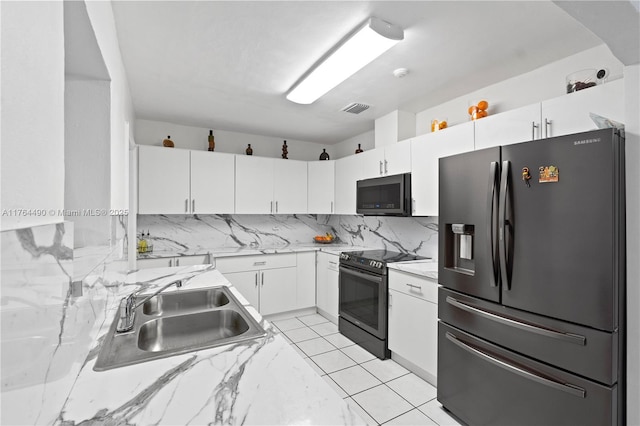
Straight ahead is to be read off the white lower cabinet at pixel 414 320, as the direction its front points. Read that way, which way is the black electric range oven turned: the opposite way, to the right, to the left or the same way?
the same way

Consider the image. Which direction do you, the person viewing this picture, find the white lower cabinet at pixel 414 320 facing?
facing the viewer and to the left of the viewer

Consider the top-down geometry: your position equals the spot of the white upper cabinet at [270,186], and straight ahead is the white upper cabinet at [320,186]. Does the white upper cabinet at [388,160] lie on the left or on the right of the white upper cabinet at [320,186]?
right

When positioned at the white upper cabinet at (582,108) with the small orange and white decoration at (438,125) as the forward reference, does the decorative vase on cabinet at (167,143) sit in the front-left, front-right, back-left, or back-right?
front-left

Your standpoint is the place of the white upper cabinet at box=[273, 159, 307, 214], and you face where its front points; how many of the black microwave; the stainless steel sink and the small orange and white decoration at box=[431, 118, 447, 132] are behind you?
0

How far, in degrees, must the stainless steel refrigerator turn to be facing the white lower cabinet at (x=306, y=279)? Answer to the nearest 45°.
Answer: approximately 90° to its right

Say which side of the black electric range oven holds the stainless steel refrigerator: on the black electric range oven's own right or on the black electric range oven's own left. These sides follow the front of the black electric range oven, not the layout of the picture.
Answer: on the black electric range oven's own left

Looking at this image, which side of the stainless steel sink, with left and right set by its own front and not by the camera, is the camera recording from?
right

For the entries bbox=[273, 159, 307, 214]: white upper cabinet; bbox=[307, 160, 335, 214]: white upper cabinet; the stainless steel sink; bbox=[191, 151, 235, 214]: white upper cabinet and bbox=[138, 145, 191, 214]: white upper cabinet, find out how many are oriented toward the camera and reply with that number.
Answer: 4

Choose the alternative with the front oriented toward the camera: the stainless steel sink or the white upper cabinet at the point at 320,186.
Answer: the white upper cabinet

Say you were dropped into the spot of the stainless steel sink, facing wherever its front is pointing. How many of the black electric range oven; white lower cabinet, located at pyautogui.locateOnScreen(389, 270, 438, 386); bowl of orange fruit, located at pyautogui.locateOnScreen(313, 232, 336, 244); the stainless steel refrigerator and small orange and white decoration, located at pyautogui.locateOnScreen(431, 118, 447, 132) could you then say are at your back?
0

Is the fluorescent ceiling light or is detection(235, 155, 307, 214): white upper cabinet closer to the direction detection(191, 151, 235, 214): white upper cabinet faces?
the fluorescent ceiling light

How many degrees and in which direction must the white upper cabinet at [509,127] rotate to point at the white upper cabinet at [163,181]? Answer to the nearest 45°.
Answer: approximately 45° to its right

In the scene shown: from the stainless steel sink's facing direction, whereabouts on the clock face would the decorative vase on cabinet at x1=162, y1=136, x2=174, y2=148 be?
The decorative vase on cabinet is roughly at 9 o'clock from the stainless steel sink.

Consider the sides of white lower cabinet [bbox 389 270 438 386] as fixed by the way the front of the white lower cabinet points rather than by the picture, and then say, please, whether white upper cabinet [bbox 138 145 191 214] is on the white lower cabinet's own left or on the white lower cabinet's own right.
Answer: on the white lower cabinet's own right

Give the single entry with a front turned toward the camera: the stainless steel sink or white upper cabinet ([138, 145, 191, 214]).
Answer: the white upper cabinet

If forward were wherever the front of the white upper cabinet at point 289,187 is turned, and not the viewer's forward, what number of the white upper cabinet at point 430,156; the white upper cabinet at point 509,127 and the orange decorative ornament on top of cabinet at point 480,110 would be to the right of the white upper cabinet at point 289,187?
0

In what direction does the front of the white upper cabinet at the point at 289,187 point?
toward the camera

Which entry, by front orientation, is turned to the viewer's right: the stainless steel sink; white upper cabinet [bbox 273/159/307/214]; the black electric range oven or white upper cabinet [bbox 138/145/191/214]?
the stainless steel sink

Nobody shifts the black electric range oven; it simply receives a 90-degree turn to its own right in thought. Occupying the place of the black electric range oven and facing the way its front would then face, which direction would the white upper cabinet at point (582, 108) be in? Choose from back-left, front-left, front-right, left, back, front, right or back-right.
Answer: back

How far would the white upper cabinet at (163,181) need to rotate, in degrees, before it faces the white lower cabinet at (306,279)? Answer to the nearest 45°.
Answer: approximately 90° to its left
